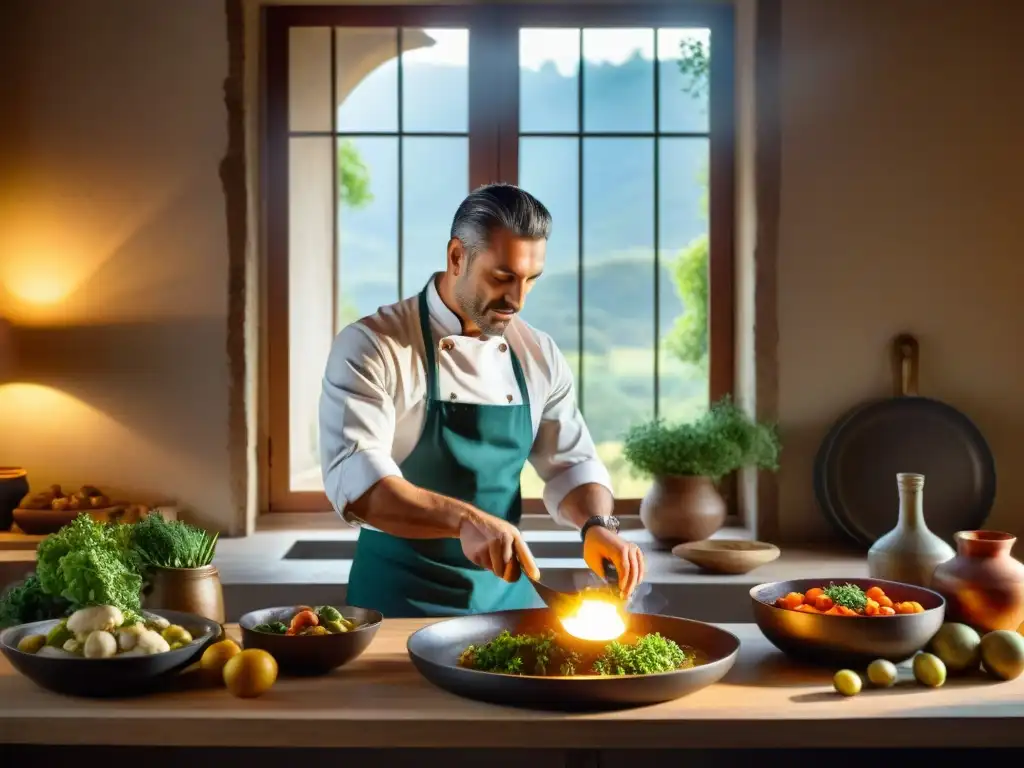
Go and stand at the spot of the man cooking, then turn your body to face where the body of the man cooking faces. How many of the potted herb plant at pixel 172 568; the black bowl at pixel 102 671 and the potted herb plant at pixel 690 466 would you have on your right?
2

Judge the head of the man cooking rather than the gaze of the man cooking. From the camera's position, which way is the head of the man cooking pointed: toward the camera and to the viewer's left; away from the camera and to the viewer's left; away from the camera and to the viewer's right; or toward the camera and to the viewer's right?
toward the camera and to the viewer's right

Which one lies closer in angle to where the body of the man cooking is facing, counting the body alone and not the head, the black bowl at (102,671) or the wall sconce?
the black bowl

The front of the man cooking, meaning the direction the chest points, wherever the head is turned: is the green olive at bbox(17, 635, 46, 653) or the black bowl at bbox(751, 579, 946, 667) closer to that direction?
the black bowl

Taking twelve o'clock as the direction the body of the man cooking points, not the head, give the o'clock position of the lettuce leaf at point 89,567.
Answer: The lettuce leaf is roughly at 3 o'clock from the man cooking.

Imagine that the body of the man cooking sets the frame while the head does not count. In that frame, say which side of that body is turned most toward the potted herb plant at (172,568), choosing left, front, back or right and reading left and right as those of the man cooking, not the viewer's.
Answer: right

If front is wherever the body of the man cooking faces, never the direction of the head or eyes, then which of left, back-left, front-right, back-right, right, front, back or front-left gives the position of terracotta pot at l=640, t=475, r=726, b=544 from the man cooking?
left

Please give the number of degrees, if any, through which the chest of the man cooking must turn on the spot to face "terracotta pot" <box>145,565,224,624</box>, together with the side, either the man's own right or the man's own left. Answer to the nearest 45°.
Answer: approximately 90° to the man's own right

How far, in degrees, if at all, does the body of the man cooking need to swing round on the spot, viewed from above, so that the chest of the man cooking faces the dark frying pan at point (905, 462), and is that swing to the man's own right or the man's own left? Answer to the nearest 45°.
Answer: approximately 90° to the man's own left

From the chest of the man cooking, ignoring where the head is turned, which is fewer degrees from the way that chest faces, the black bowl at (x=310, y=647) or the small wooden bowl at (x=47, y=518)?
the black bowl

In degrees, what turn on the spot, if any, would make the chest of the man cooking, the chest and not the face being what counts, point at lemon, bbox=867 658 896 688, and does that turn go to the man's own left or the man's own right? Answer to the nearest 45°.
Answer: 0° — they already face it

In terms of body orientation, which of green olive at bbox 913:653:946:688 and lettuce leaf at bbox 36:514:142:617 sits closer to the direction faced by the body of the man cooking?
the green olive

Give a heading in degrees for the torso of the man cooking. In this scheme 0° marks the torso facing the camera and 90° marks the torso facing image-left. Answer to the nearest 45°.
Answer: approximately 315°

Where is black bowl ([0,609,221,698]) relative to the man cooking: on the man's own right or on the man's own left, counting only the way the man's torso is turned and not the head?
on the man's own right
